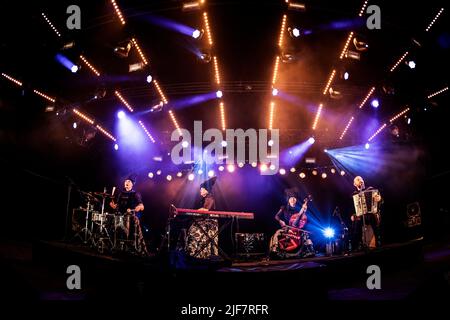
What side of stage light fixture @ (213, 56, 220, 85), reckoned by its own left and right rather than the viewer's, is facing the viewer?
front

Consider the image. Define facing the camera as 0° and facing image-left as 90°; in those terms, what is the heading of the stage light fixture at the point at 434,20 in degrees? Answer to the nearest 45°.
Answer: approximately 0°

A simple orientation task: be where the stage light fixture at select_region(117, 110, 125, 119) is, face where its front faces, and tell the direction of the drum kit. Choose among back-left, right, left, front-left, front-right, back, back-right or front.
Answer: front

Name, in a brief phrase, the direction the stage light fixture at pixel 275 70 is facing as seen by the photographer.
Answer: facing the viewer
